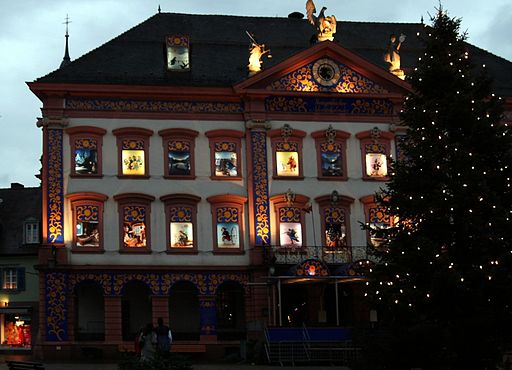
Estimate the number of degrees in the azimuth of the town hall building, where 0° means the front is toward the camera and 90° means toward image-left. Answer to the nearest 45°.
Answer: approximately 0°

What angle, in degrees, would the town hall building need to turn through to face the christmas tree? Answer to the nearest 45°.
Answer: approximately 45° to its left
